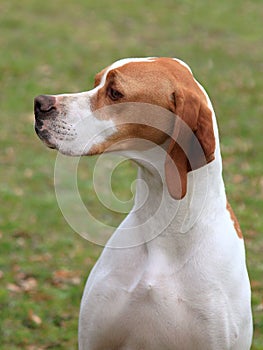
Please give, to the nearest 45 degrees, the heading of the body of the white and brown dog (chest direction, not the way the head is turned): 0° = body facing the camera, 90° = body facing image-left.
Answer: approximately 45°

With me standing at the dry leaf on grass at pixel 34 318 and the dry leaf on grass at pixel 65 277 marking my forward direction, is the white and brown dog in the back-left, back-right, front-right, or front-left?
back-right

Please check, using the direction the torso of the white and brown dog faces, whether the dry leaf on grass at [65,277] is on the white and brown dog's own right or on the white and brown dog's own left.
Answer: on the white and brown dog's own right

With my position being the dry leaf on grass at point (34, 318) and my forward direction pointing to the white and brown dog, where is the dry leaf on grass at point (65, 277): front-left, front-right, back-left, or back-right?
back-left
